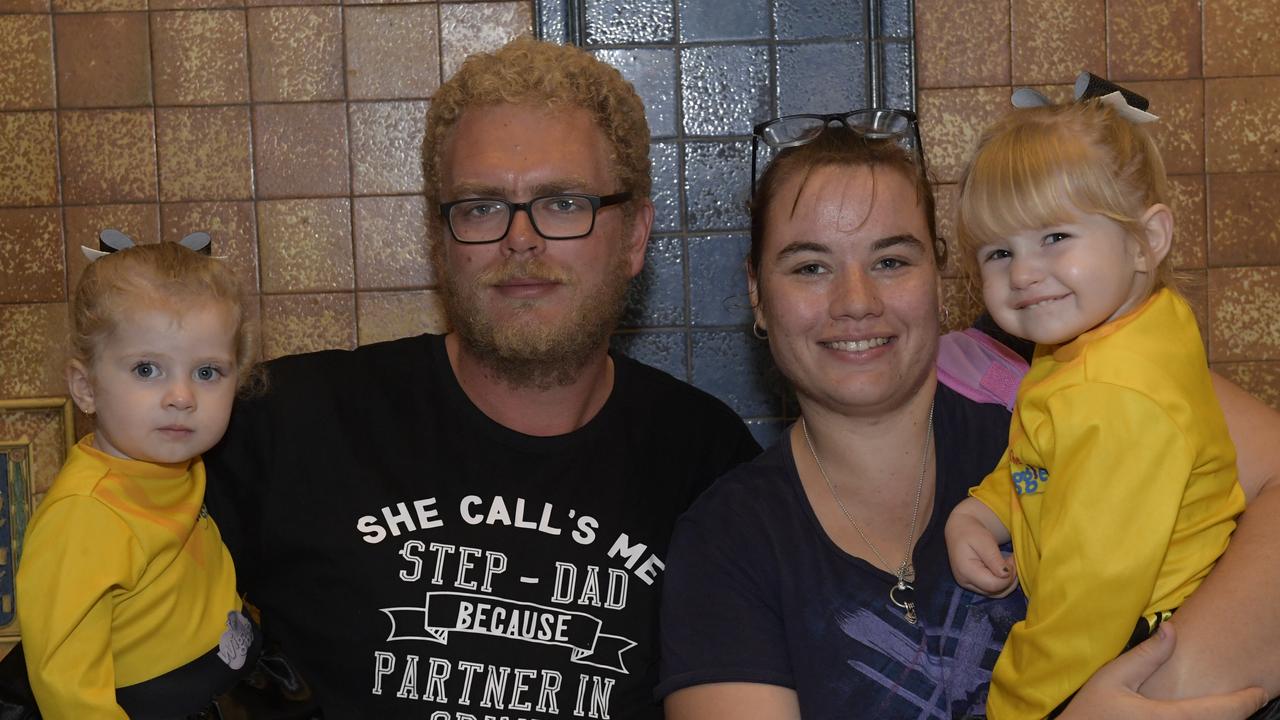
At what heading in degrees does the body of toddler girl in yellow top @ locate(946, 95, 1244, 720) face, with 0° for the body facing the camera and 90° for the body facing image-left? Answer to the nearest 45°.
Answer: approximately 45°

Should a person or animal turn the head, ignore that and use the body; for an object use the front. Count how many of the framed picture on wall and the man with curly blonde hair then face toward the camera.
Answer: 2

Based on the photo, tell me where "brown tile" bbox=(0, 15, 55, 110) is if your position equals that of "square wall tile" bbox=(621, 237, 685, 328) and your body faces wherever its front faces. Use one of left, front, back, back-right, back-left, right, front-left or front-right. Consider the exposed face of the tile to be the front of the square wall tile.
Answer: right

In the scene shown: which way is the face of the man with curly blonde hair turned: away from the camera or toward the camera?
toward the camera

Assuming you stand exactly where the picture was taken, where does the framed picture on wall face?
facing the viewer

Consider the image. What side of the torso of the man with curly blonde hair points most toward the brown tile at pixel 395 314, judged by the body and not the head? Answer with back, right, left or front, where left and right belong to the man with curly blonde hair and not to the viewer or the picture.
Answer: back

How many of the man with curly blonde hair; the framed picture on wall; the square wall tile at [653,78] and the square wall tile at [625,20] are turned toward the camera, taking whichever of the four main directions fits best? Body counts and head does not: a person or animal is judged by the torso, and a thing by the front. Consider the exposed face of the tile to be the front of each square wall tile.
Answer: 4

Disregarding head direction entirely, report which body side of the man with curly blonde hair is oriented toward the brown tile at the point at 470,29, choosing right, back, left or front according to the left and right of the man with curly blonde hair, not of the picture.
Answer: back

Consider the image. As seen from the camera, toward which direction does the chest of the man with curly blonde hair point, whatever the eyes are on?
toward the camera

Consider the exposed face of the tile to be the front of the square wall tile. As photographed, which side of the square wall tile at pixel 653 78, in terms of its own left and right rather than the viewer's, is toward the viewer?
front

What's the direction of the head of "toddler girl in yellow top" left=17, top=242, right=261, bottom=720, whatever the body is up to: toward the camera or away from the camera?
toward the camera

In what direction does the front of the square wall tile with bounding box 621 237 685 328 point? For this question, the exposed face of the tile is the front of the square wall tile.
toward the camera

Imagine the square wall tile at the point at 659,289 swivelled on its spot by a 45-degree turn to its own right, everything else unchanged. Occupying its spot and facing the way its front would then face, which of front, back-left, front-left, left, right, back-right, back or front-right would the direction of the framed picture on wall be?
front-right

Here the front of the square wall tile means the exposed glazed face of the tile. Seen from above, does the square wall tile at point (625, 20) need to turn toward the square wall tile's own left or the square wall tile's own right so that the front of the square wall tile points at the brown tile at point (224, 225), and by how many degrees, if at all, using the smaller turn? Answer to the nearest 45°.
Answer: approximately 90° to the square wall tile's own right

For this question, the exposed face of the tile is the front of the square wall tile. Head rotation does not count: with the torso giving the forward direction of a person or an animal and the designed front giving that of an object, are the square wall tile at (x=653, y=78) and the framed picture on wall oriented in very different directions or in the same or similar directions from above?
same or similar directions
